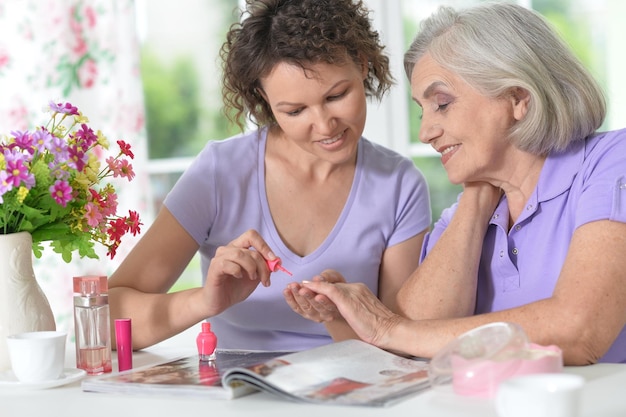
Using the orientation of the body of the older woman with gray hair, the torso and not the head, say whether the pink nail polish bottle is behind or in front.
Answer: in front

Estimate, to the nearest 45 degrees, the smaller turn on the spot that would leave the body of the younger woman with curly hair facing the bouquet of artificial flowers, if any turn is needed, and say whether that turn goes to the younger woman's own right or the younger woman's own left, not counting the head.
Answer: approximately 45° to the younger woman's own right

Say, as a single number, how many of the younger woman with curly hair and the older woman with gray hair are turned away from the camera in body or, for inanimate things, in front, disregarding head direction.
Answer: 0

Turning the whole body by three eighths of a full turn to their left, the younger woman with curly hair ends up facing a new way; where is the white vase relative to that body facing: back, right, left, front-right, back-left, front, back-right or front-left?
back

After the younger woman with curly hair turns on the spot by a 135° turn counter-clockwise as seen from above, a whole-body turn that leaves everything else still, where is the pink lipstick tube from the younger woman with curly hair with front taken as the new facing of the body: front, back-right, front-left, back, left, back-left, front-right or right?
back

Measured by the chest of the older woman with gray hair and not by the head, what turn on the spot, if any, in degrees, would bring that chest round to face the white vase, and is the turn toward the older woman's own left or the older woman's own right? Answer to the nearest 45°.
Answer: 0° — they already face it

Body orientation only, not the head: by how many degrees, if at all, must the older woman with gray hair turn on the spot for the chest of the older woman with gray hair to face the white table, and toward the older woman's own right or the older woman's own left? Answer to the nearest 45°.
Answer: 0° — they already face it

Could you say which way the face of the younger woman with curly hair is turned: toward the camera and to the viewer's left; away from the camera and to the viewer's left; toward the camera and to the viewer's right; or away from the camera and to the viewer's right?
toward the camera and to the viewer's right

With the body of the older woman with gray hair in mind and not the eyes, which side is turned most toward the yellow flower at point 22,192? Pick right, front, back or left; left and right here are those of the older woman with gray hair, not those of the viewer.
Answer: front

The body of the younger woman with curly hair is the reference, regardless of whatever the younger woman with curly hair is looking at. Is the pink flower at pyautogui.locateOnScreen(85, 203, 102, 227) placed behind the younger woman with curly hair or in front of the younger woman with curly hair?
in front

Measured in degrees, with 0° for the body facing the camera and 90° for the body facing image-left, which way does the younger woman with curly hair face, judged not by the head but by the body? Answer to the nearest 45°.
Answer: approximately 0°

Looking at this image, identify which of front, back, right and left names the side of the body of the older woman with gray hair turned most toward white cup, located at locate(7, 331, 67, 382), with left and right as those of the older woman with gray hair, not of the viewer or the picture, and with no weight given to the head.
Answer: front
